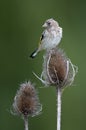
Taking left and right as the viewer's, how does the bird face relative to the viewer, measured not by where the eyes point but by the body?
facing the viewer and to the right of the viewer
